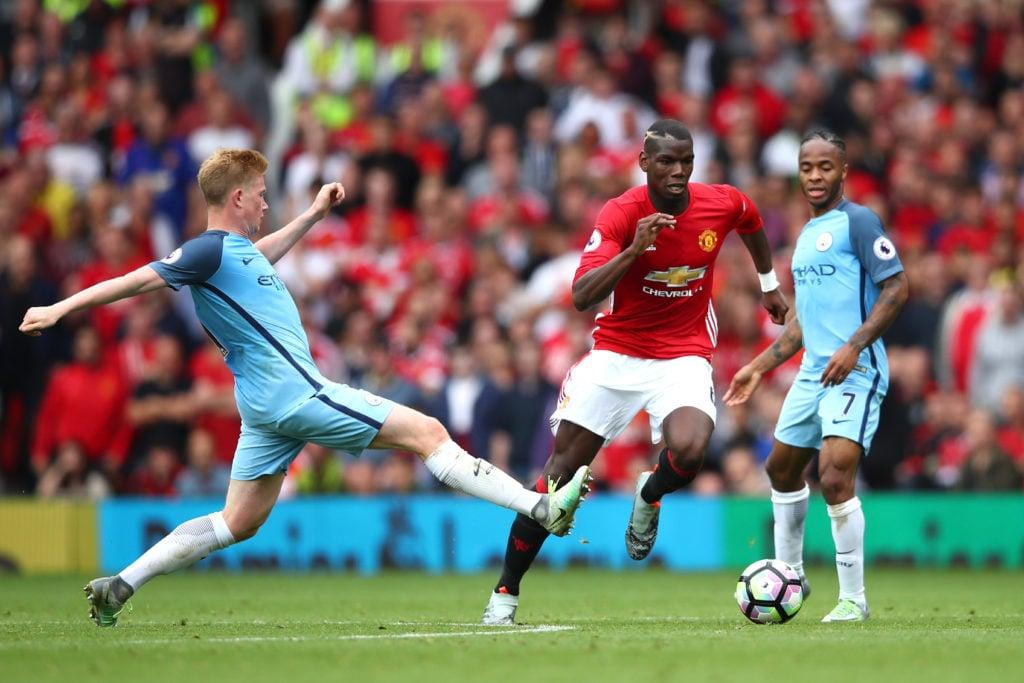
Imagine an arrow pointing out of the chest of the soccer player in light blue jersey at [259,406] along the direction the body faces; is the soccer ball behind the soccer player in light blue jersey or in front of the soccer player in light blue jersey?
in front

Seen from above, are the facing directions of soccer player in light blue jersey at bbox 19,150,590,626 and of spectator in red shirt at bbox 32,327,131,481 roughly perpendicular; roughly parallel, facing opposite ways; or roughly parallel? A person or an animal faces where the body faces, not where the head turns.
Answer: roughly perpendicular

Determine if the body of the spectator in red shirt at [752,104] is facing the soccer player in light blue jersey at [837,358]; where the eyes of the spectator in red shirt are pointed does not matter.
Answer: yes

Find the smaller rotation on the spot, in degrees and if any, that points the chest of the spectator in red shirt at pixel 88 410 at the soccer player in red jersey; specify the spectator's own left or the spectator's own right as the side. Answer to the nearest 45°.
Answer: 0° — they already face them

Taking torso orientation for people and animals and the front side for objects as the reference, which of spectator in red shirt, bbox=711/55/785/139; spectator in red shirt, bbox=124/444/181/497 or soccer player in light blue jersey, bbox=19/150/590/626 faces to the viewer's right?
the soccer player in light blue jersey

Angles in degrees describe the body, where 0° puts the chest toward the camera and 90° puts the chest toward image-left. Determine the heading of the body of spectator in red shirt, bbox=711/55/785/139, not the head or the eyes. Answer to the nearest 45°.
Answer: approximately 0°

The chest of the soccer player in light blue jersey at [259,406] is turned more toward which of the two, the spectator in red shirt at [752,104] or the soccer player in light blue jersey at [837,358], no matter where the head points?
the soccer player in light blue jersey

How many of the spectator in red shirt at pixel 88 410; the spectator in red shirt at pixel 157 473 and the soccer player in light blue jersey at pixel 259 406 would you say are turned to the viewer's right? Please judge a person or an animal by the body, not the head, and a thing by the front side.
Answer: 1

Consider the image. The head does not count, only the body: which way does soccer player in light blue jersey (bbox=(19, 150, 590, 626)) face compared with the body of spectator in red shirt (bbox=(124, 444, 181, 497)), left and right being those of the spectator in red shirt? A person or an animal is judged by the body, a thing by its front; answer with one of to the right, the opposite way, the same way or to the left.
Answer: to the left

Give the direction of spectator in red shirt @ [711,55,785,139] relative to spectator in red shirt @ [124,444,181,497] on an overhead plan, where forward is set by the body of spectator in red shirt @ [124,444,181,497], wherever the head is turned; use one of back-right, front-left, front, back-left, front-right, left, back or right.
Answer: left

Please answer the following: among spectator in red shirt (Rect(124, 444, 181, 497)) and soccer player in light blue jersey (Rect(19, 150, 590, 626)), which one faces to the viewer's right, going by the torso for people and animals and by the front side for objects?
the soccer player in light blue jersey

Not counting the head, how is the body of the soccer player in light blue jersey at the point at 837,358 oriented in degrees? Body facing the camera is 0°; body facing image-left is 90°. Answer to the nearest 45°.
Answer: approximately 45°
